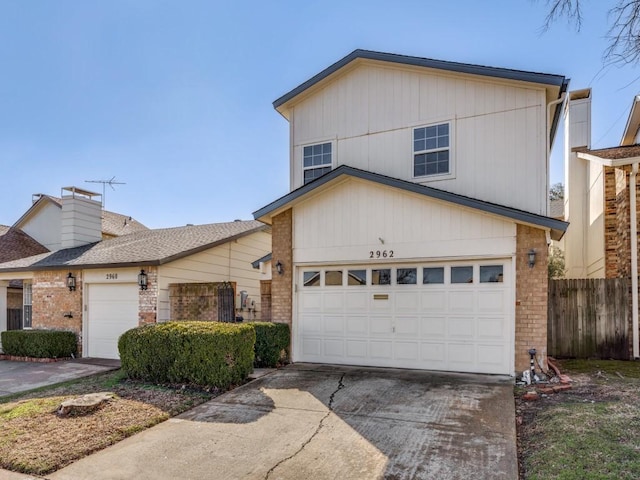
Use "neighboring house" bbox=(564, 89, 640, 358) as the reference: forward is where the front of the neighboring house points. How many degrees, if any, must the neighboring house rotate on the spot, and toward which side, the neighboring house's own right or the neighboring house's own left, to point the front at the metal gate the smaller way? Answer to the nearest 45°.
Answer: approximately 45° to the neighboring house's own right

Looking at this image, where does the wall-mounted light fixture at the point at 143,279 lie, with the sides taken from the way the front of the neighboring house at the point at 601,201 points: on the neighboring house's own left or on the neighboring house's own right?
on the neighboring house's own right

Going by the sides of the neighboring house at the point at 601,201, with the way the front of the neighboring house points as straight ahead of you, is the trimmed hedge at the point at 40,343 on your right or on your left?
on your right

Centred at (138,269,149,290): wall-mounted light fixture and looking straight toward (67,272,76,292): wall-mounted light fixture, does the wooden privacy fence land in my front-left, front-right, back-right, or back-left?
back-right

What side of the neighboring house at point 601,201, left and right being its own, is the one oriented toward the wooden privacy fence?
front

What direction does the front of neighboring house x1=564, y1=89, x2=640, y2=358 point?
toward the camera
